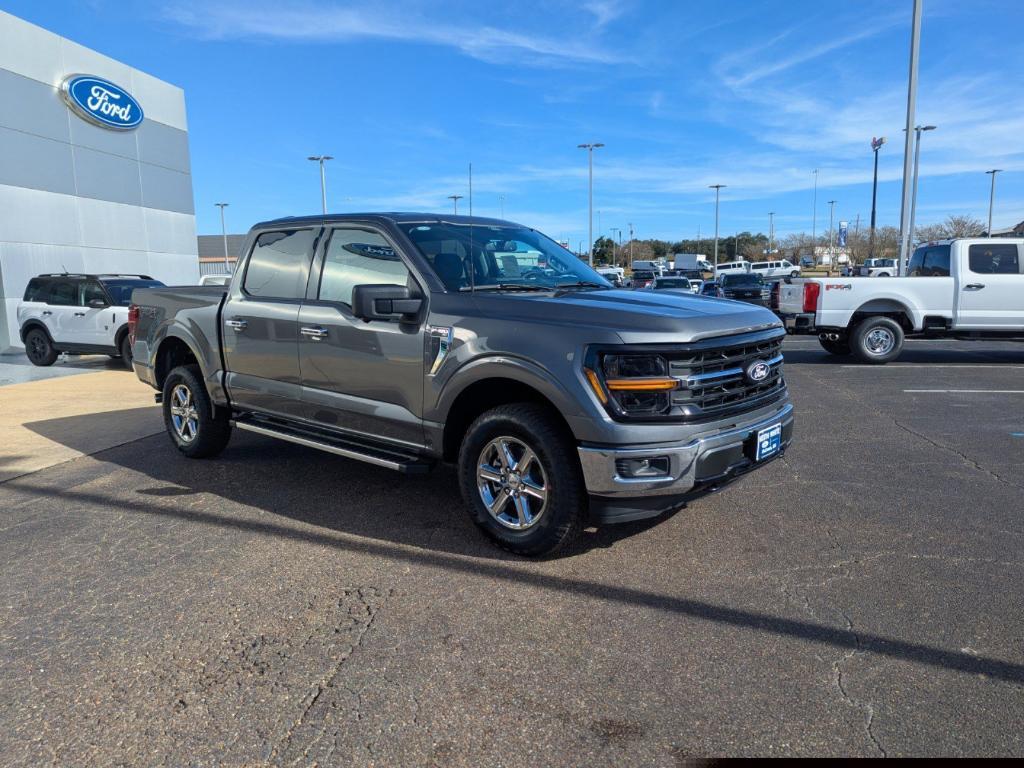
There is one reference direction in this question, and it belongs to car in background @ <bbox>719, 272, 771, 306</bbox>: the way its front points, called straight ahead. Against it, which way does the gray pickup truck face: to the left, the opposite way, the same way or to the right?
to the left

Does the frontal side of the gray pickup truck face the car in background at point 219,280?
no

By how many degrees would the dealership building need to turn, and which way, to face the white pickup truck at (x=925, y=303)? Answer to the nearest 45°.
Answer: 0° — it already faces it

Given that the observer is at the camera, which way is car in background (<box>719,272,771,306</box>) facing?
facing the viewer

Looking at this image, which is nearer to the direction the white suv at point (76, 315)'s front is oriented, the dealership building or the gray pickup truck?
the gray pickup truck

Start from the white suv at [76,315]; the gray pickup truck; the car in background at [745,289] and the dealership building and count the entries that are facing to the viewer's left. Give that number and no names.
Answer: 0

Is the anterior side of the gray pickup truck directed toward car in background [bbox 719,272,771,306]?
no

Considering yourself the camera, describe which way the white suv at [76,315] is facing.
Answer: facing the viewer and to the right of the viewer

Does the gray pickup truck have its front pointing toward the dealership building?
no

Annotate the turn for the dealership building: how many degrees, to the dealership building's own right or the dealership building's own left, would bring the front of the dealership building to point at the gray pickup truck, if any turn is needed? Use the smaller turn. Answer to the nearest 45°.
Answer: approximately 45° to the dealership building's own right

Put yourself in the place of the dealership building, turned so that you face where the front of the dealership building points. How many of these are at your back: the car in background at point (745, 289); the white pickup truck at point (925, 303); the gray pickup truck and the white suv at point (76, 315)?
0

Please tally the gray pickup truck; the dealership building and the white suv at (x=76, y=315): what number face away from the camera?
0

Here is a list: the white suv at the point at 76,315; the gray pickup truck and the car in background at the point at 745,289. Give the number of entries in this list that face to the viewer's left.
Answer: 0

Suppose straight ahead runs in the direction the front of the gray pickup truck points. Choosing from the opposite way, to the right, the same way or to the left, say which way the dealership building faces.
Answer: the same way

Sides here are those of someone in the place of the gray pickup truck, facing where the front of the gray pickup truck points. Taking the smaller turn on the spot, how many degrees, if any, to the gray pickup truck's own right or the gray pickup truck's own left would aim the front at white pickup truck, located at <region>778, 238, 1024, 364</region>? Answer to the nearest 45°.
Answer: approximately 90° to the gray pickup truck's own left

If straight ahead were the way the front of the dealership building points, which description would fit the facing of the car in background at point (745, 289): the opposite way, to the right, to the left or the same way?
to the right
